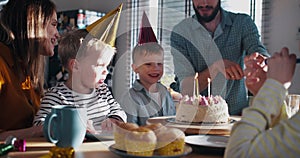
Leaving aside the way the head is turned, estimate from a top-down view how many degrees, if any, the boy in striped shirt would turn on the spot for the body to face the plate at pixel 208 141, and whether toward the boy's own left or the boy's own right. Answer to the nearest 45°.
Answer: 0° — they already face it

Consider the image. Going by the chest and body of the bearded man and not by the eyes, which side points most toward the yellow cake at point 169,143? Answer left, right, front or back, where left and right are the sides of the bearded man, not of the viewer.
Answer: front

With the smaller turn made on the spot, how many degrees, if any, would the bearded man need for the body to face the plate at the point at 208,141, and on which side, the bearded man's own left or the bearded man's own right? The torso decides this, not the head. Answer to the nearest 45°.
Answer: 0° — they already face it

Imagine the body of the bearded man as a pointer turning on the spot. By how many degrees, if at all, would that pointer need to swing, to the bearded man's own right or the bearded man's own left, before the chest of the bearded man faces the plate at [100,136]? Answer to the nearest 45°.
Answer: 0° — they already face it

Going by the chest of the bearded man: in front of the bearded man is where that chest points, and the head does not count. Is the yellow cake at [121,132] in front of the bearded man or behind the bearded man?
in front

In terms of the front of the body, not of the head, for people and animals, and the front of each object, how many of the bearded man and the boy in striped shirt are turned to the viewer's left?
0

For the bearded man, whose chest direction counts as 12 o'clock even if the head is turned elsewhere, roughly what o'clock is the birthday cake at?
The birthday cake is roughly at 12 o'clock from the bearded man.

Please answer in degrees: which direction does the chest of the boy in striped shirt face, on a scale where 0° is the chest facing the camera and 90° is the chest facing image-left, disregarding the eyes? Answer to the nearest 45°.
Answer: approximately 315°

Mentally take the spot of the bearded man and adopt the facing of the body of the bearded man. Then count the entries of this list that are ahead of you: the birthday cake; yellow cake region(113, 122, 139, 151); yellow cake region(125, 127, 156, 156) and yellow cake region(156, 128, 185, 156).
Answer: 4

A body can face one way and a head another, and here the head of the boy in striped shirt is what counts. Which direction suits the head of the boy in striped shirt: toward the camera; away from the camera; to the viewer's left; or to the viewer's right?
to the viewer's right

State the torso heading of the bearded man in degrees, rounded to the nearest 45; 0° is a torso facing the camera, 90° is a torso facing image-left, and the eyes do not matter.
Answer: approximately 0°
